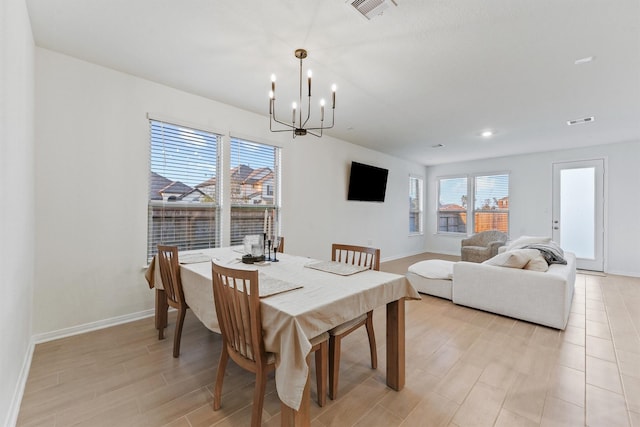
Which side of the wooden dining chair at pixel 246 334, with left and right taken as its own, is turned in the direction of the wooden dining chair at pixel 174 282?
left

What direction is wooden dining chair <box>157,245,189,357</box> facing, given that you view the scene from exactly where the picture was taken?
facing away from the viewer and to the right of the viewer

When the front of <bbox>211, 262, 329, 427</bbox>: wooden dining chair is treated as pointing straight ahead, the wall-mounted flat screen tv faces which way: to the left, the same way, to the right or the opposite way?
to the right

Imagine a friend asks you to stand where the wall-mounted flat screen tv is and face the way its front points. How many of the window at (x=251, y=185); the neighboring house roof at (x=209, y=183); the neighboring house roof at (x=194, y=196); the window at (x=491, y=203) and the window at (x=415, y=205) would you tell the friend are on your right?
3

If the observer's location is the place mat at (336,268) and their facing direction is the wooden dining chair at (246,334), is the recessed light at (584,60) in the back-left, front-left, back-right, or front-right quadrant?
back-left

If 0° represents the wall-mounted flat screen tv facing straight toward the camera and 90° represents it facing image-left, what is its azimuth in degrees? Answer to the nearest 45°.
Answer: approximately 315°

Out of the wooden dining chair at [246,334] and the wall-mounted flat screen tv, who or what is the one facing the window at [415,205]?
the wooden dining chair

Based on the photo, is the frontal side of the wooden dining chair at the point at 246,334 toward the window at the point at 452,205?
yes

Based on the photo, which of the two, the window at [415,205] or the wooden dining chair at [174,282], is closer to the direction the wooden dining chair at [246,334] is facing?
the window

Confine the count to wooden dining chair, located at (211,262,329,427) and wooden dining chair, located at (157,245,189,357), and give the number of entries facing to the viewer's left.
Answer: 0

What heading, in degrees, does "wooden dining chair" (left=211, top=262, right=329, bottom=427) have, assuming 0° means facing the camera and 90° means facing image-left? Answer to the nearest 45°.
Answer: approximately 225°
